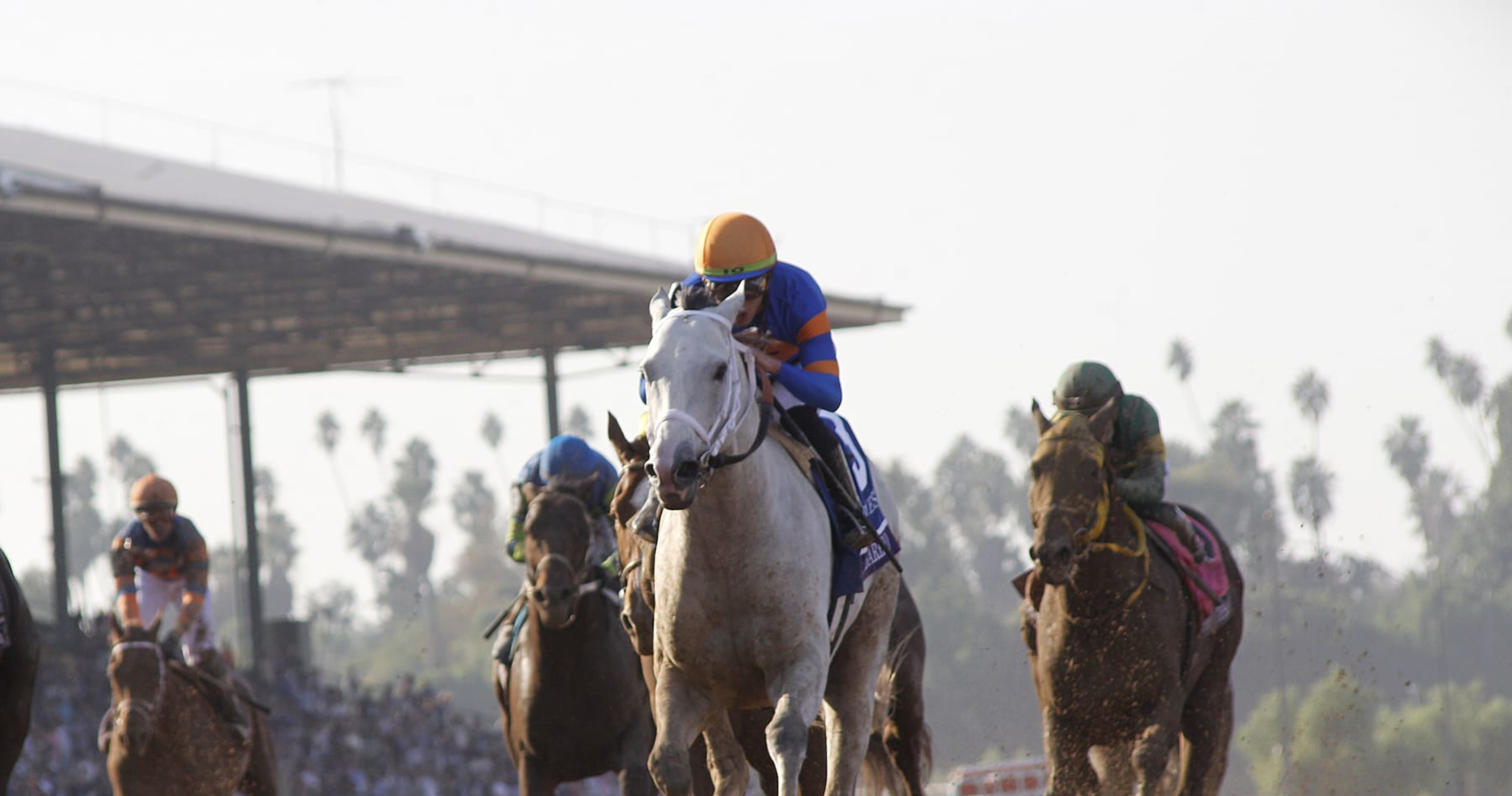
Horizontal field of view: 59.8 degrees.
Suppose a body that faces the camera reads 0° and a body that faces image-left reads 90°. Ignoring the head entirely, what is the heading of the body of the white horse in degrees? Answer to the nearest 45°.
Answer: approximately 45°

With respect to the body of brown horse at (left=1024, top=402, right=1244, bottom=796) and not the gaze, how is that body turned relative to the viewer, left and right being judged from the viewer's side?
facing the viewer and to the left of the viewer

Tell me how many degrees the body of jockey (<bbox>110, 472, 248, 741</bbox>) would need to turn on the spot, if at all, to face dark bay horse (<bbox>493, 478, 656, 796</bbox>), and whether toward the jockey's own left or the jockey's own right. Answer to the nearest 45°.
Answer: approximately 45° to the jockey's own left

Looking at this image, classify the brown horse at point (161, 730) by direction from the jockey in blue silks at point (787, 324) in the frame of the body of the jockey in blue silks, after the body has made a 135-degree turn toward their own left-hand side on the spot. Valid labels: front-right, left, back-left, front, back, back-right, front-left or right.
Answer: back-left

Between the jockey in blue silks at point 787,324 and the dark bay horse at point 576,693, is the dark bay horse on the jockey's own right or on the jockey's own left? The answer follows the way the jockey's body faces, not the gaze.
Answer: on the jockey's own right

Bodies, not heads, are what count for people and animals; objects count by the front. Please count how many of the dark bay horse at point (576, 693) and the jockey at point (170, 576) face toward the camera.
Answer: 2

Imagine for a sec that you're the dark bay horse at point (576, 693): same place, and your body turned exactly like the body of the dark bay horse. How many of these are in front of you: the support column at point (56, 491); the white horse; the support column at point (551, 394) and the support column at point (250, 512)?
1

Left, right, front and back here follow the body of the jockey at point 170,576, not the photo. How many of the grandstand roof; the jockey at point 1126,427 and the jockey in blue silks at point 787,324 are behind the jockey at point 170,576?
1

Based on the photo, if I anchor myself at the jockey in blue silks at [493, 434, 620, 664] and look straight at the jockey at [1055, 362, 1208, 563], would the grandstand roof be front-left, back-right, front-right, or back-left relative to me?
back-left

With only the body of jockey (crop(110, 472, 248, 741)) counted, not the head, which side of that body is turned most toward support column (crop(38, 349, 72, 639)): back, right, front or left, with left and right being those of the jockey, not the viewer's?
back
